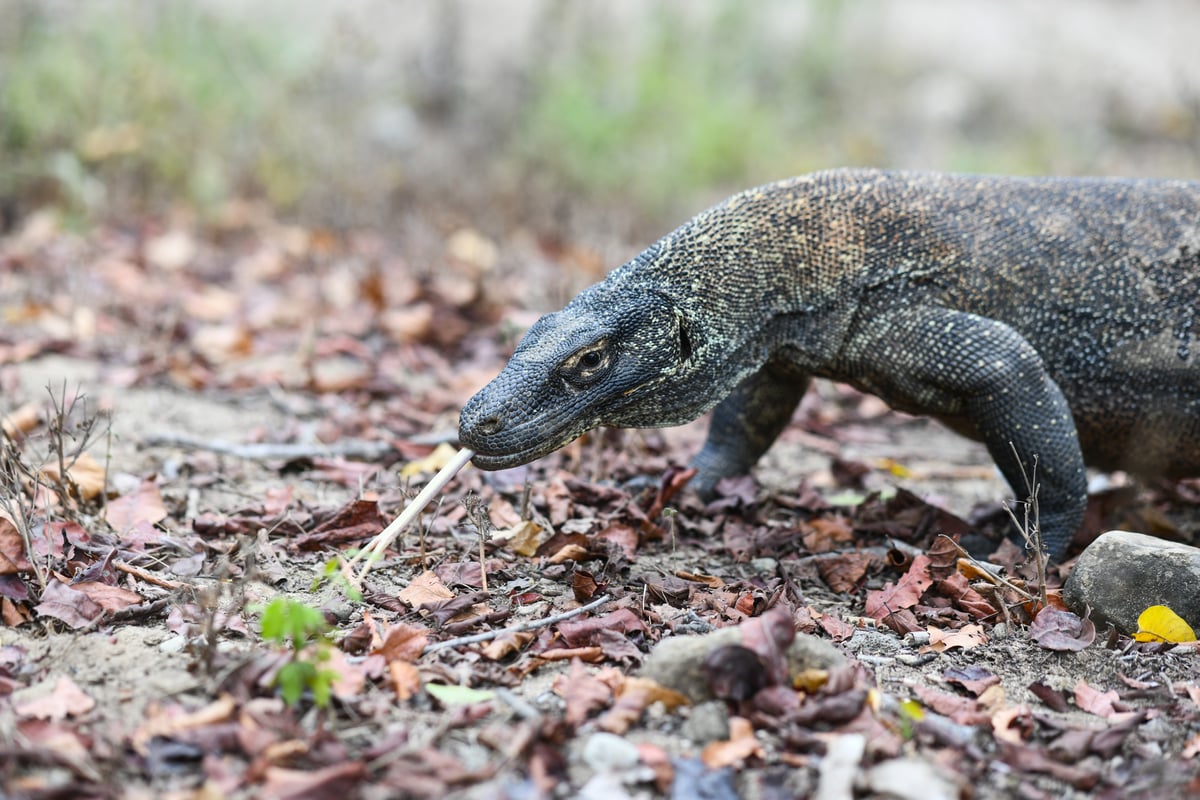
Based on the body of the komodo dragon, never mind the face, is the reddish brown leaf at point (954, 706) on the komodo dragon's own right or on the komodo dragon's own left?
on the komodo dragon's own left

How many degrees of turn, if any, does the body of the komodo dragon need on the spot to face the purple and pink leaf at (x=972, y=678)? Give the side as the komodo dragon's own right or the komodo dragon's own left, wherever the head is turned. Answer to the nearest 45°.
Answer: approximately 90° to the komodo dragon's own left

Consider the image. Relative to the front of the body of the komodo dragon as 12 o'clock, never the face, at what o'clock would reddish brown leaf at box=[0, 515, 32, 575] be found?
The reddish brown leaf is roughly at 11 o'clock from the komodo dragon.

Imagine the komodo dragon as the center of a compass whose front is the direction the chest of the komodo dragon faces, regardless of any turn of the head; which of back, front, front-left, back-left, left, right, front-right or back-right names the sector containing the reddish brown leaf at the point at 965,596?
left

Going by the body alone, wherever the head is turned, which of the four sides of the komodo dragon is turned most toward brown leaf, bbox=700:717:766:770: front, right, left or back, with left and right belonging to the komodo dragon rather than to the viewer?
left

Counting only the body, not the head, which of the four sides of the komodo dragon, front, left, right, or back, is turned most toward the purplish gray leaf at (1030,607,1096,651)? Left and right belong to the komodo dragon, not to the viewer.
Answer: left

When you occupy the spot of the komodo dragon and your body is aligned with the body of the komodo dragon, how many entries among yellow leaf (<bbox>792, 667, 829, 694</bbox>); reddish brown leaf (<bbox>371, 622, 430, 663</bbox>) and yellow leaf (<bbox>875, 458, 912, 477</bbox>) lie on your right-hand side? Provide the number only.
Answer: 1

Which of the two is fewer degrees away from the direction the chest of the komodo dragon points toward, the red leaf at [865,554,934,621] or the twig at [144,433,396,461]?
the twig

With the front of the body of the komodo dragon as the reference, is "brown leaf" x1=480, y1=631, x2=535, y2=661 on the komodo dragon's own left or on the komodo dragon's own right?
on the komodo dragon's own left

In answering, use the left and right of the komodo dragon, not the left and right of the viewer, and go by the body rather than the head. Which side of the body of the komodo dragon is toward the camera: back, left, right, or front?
left

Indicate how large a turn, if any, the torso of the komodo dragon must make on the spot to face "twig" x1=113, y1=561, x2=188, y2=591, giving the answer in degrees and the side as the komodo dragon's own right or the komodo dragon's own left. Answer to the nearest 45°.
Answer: approximately 45° to the komodo dragon's own left

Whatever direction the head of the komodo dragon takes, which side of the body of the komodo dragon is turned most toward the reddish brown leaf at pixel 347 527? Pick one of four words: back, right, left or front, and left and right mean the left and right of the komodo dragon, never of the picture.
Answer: front

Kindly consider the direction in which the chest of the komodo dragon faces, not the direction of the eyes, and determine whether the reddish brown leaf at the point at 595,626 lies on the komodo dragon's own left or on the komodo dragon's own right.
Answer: on the komodo dragon's own left

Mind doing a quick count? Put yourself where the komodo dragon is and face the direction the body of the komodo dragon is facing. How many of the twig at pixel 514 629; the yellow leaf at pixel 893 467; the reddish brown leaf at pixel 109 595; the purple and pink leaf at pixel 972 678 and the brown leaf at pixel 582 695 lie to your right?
1
